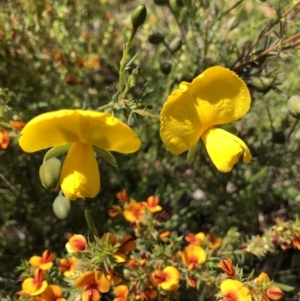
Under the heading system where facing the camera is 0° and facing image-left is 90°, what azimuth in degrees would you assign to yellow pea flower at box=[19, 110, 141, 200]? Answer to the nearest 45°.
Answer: approximately 0°
